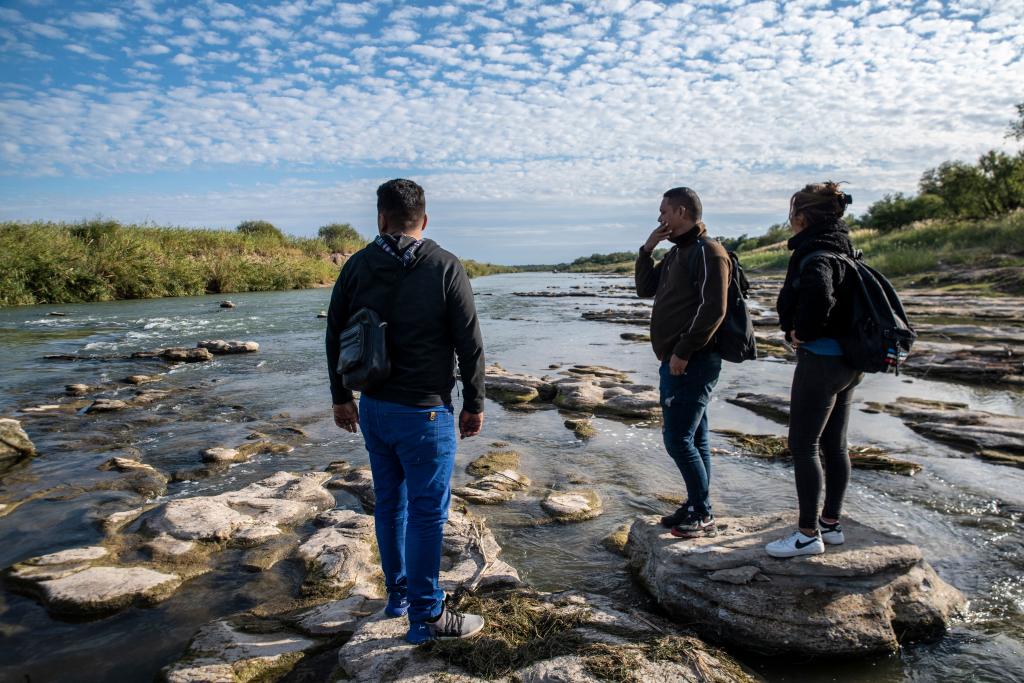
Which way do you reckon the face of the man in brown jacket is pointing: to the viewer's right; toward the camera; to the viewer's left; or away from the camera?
to the viewer's left

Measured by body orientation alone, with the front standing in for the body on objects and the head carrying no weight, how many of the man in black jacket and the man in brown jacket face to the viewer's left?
1

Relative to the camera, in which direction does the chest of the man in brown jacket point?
to the viewer's left

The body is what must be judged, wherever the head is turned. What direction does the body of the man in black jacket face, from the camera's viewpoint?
away from the camera

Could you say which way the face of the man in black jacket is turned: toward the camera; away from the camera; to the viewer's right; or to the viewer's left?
away from the camera

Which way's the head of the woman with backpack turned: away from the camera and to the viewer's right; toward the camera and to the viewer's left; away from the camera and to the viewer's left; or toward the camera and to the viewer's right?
away from the camera and to the viewer's left

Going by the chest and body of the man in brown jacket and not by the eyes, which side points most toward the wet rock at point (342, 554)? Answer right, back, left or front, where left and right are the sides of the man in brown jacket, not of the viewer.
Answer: front
